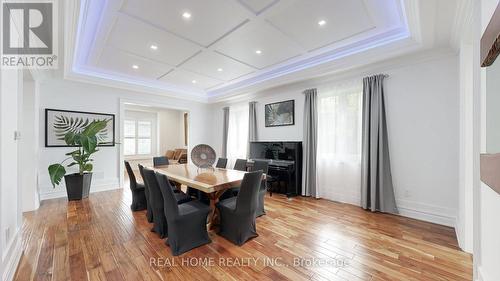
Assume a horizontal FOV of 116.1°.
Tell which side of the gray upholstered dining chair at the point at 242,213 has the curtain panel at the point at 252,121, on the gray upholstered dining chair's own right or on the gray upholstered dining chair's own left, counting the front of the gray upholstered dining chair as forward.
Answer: on the gray upholstered dining chair's own right

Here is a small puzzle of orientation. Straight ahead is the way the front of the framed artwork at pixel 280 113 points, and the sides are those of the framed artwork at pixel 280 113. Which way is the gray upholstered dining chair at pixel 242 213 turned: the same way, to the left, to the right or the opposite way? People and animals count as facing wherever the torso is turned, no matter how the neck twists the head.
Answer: to the right

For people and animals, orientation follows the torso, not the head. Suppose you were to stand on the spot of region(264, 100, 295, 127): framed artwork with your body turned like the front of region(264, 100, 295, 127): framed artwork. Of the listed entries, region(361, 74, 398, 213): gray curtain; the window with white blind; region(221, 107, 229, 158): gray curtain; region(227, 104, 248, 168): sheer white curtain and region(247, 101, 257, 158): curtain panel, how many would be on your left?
1

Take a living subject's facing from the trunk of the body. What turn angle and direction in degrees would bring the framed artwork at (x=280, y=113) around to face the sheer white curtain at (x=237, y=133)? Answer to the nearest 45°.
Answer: approximately 90° to its right

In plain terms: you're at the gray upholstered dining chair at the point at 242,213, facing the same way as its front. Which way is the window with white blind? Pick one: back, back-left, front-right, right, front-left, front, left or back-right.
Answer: front

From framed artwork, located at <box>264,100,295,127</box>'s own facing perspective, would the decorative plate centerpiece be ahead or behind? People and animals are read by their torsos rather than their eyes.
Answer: ahead

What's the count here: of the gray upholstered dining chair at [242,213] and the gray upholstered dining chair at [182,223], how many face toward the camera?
0

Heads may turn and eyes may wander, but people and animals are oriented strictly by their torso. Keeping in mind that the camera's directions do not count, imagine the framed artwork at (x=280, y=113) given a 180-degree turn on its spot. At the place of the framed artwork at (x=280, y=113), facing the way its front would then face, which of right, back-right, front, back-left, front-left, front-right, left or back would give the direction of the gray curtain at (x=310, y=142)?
right

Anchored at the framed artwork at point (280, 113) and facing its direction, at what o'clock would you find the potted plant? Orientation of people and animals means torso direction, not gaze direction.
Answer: The potted plant is roughly at 1 o'clock from the framed artwork.

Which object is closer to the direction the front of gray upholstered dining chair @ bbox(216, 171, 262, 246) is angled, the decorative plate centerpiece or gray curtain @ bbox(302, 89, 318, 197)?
the decorative plate centerpiece

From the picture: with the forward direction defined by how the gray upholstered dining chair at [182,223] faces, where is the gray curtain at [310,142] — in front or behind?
in front

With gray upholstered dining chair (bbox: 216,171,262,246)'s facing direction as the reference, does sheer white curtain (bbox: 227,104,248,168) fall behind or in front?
in front

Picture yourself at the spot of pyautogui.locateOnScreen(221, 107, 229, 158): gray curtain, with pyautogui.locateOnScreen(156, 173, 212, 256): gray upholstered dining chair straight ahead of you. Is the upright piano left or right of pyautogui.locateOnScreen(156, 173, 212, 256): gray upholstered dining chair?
left

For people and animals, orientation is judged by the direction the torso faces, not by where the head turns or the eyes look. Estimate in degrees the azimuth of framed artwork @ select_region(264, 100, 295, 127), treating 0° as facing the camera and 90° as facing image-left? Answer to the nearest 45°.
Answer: approximately 45°

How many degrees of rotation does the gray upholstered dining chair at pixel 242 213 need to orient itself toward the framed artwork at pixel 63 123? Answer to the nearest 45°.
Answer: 0° — it already faces it

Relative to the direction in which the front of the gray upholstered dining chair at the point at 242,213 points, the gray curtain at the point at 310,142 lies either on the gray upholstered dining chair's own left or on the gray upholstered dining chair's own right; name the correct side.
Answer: on the gray upholstered dining chair's own right

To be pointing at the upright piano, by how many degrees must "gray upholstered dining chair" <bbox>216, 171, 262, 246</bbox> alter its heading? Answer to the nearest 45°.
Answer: approximately 90° to its right

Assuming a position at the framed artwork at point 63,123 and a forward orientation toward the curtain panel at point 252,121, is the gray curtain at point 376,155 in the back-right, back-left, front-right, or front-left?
front-right

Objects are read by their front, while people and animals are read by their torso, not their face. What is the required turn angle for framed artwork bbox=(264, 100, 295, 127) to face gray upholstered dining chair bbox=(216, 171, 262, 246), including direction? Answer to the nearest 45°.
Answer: approximately 45° to its left
